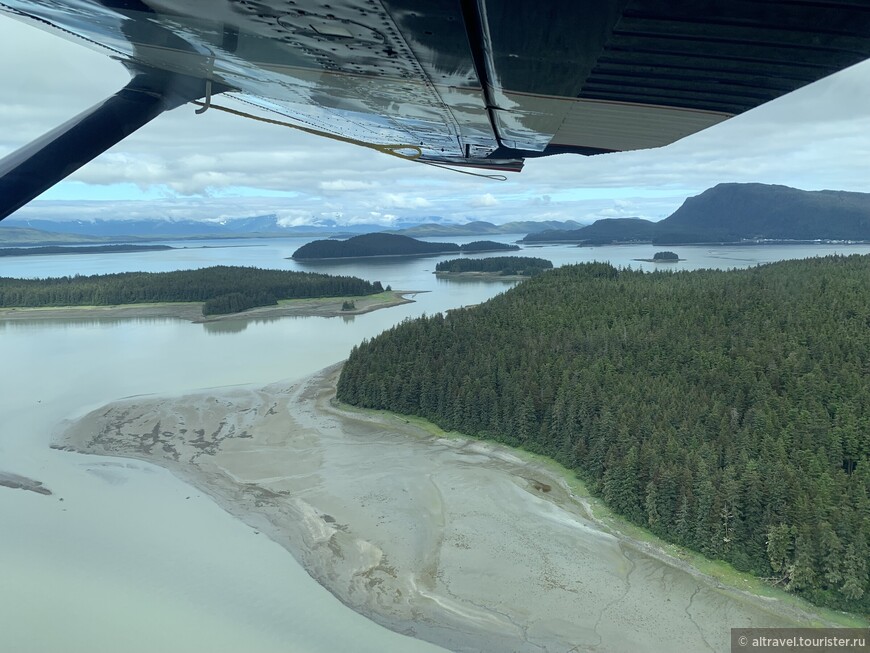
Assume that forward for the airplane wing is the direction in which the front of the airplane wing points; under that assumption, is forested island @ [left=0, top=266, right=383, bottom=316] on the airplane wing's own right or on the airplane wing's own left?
on the airplane wing's own right
